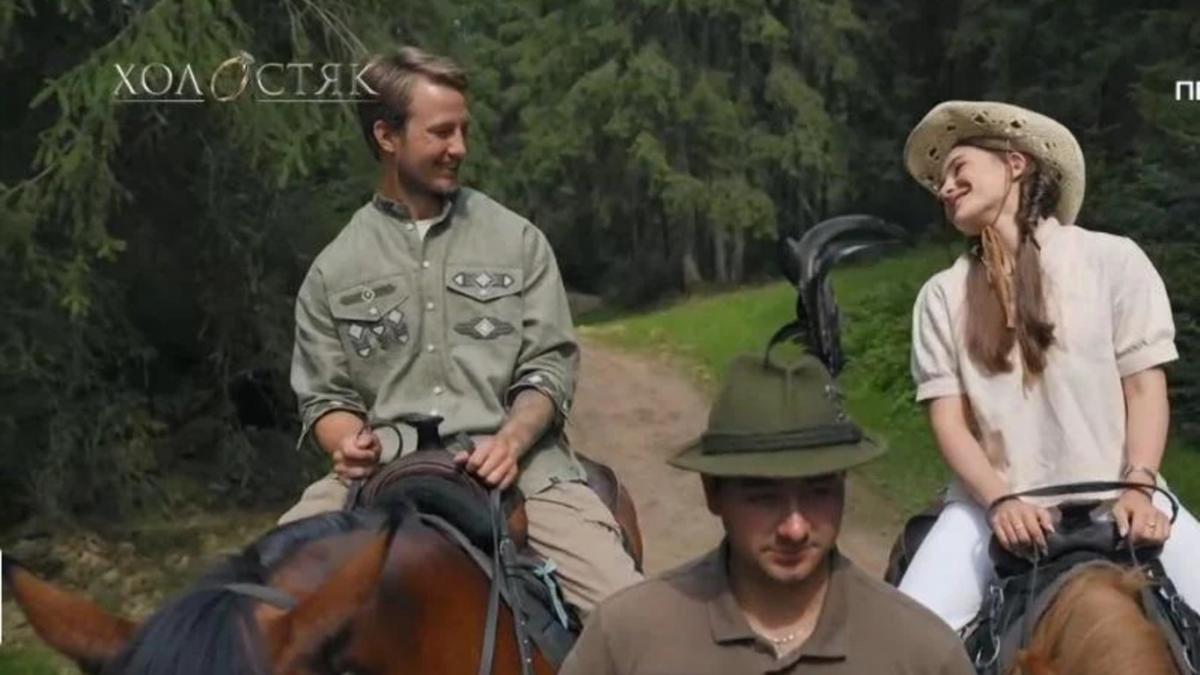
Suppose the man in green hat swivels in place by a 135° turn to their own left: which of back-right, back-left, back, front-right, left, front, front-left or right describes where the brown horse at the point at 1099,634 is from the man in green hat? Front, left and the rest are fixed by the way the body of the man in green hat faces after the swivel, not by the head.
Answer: front

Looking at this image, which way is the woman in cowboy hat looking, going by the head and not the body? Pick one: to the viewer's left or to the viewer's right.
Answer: to the viewer's left

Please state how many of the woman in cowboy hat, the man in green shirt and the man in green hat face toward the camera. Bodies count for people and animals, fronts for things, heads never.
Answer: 3

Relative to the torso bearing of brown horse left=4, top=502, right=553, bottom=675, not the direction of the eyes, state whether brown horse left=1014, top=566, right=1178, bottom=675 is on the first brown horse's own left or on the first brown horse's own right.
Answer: on the first brown horse's own left

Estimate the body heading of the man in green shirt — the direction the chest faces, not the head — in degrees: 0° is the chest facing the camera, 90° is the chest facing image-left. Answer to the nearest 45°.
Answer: approximately 0°

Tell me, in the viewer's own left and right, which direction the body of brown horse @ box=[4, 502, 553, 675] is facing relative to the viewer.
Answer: facing the viewer and to the left of the viewer

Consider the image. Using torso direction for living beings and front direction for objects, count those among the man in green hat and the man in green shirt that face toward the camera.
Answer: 2

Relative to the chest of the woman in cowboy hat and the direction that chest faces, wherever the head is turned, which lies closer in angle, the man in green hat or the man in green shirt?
the man in green hat

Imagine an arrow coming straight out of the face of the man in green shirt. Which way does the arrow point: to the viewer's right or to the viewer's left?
to the viewer's right

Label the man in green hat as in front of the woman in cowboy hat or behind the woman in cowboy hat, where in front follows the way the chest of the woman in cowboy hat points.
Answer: in front

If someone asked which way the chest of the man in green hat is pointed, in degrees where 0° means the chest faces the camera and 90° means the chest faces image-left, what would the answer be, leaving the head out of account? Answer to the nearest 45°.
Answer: approximately 0°
